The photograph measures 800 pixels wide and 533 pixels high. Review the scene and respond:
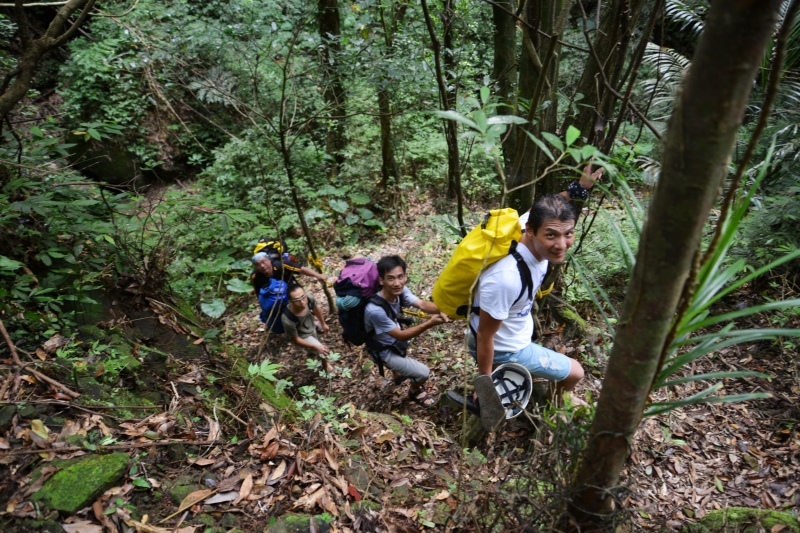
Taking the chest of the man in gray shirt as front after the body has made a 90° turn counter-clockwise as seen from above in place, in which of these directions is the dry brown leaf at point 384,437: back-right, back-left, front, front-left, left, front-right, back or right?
back-right

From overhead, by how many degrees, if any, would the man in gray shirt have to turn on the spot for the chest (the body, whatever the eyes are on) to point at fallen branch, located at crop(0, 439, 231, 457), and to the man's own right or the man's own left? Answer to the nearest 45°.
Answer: approximately 90° to the man's own right

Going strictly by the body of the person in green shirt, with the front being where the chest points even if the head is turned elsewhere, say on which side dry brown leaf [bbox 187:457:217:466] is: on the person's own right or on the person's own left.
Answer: on the person's own right

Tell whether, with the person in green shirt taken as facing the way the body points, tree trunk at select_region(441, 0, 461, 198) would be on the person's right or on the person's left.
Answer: on the person's left

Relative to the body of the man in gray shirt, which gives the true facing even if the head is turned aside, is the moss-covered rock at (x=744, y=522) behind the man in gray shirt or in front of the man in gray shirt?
in front

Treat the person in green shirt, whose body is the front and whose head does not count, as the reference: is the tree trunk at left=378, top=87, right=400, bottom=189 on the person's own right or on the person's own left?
on the person's own left

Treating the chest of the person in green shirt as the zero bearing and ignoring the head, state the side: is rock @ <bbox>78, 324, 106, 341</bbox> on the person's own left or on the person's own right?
on the person's own right

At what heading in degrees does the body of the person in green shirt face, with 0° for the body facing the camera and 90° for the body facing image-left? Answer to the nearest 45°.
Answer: approximately 315°

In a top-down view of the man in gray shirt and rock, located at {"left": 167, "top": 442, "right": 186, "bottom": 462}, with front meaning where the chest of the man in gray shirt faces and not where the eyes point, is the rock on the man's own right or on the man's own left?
on the man's own right
